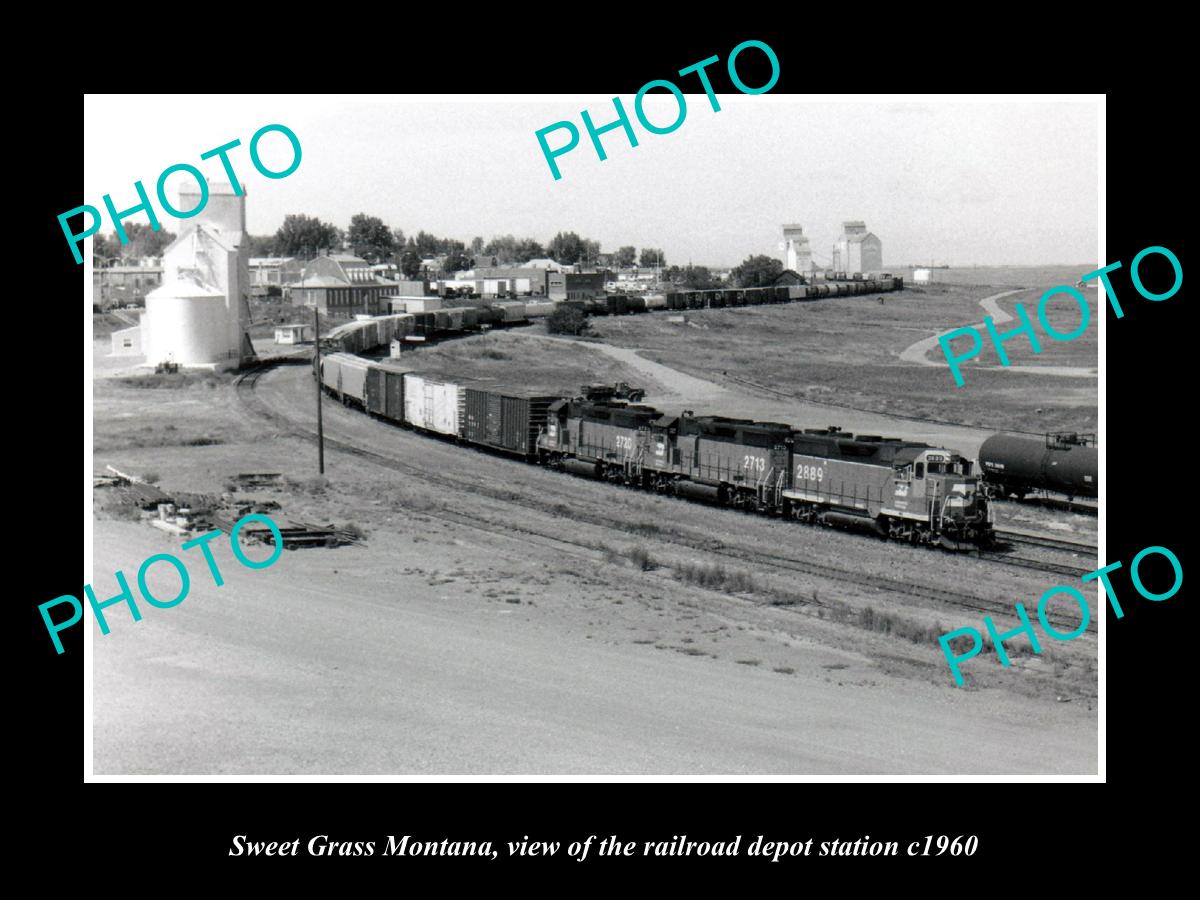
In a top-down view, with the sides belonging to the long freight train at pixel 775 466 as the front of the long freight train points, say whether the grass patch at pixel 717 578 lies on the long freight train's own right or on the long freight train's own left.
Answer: on the long freight train's own right

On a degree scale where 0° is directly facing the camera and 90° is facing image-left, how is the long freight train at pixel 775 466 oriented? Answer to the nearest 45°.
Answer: approximately 315°
